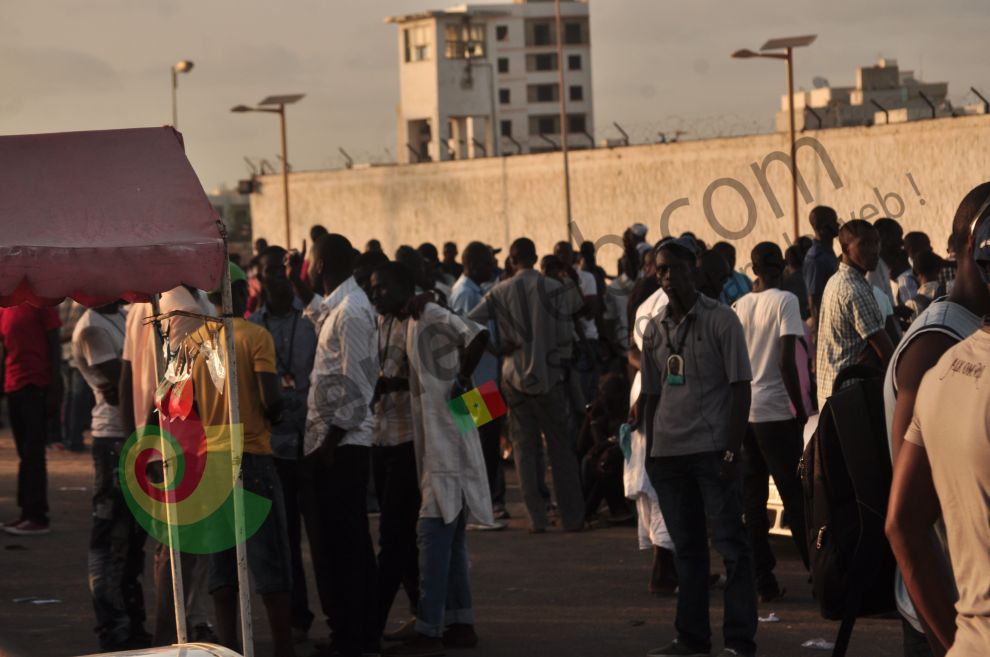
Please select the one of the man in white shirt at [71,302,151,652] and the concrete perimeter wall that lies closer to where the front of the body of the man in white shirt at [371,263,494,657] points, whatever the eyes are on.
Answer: the man in white shirt

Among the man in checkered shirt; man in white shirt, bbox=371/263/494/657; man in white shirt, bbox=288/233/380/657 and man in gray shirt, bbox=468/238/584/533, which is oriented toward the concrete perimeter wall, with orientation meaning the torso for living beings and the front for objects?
the man in gray shirt

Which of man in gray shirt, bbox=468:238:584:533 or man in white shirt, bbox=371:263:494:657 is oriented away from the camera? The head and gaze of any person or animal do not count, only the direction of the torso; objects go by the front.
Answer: the man in gray shirt

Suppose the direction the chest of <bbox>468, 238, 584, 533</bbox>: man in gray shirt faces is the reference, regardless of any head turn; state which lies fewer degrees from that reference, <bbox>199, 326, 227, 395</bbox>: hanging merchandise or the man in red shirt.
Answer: the man in red shirt

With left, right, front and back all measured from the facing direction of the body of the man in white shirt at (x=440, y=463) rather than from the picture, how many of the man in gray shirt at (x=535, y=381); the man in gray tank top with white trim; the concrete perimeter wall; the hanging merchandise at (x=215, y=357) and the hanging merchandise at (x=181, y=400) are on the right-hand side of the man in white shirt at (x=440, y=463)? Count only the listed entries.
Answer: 2

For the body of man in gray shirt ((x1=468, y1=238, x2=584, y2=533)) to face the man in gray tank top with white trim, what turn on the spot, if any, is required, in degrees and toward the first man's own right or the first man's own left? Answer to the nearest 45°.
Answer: approximately 180°

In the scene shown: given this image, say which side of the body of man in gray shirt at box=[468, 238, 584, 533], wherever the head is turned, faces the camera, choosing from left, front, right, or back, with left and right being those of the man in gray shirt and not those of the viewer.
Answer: back

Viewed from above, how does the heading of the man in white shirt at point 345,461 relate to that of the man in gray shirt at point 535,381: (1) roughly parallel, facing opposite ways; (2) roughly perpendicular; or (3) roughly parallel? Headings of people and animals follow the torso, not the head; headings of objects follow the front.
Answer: roughly perpendicular

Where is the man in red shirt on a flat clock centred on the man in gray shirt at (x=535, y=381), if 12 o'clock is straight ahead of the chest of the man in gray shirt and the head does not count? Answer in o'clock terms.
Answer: The man in red shirt is roughly at 9 o'clock from the man in gray shirt.
